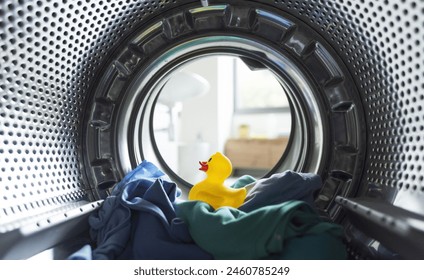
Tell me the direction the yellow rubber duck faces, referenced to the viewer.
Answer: facing to the left of the viewer
